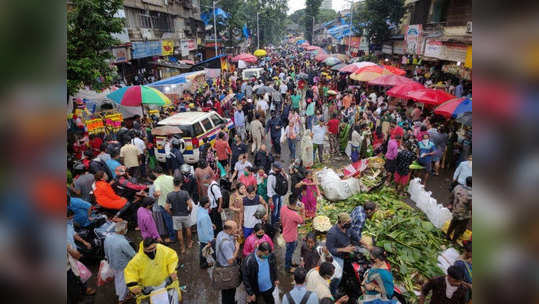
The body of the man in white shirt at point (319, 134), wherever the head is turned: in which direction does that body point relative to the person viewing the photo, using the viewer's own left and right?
facing the viewer

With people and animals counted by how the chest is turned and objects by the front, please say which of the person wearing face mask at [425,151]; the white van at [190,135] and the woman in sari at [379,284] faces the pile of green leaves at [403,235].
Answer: the person wearing face mask

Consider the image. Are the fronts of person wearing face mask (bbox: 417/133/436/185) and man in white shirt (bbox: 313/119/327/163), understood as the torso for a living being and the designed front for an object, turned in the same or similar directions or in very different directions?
same or similar directions

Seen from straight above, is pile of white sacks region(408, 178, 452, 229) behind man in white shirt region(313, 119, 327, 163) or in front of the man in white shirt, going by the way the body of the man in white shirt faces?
in front

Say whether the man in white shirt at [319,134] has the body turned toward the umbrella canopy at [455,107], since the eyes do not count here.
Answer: no

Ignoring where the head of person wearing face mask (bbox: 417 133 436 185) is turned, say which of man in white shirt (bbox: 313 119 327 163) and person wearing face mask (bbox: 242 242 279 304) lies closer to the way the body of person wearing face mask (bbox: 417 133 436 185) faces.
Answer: the person wearing face mask

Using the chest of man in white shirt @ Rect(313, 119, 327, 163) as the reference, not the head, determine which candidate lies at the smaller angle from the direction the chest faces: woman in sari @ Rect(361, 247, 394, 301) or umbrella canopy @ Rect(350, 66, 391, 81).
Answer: the woman in sari

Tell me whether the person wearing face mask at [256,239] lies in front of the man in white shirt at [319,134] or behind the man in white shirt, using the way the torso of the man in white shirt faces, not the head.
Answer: in front
